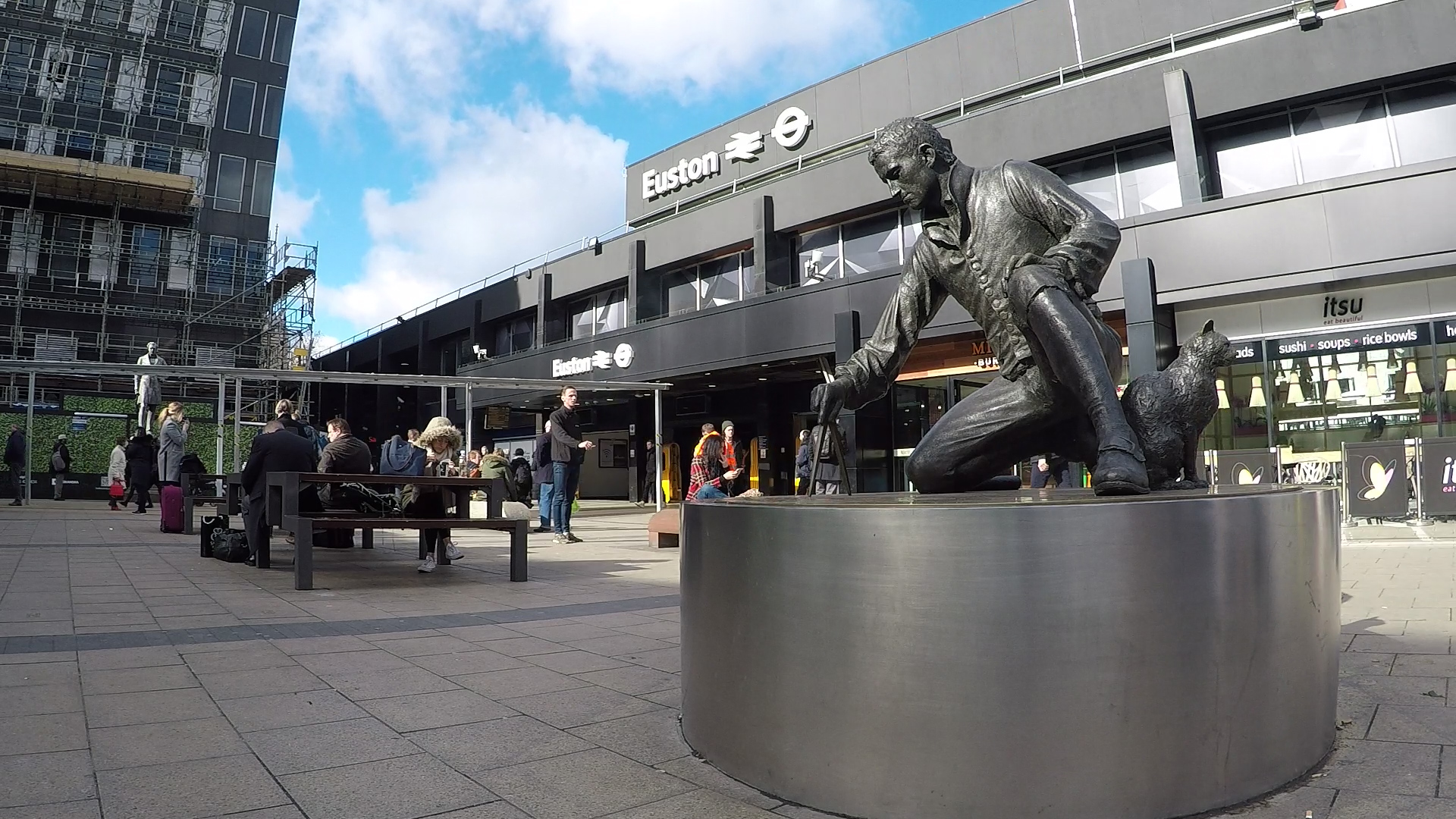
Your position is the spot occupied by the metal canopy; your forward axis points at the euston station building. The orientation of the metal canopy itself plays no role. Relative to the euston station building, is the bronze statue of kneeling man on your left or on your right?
right

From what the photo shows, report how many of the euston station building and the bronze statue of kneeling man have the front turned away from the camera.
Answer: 0

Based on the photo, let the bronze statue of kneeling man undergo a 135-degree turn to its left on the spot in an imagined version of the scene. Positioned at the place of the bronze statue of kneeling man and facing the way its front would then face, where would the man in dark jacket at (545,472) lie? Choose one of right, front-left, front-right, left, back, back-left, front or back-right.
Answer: back-left

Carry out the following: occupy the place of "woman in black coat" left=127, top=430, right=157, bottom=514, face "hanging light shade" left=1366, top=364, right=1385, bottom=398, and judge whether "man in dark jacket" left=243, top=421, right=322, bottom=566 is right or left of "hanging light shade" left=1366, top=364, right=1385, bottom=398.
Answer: right

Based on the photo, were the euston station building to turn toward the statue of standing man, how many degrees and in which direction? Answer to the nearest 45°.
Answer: approximately 45° to its right

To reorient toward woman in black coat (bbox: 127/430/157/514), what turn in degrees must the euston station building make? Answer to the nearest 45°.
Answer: approximately 45° to its right

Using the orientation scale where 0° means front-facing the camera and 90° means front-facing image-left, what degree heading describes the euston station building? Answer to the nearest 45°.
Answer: approximately 45°

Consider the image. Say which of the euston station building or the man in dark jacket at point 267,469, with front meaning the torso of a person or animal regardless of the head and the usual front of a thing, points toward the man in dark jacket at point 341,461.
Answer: the euston station building

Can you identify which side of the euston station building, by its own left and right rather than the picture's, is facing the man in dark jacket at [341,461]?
front

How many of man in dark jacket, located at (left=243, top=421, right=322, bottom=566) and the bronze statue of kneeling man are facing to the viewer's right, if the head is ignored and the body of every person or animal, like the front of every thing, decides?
0

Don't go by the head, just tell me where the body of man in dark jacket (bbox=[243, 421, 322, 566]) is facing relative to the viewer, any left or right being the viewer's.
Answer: facing away from the viewer and to the left of the viewer
